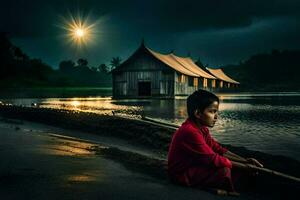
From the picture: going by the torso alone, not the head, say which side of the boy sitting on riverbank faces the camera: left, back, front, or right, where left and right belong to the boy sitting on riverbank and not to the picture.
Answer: right

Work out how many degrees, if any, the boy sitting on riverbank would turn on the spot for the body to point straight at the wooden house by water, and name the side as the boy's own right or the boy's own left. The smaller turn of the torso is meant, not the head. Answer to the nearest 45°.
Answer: approximately 90° to the boy's own left

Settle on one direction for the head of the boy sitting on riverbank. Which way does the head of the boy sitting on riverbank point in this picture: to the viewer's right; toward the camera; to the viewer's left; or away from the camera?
to the viewer's right
